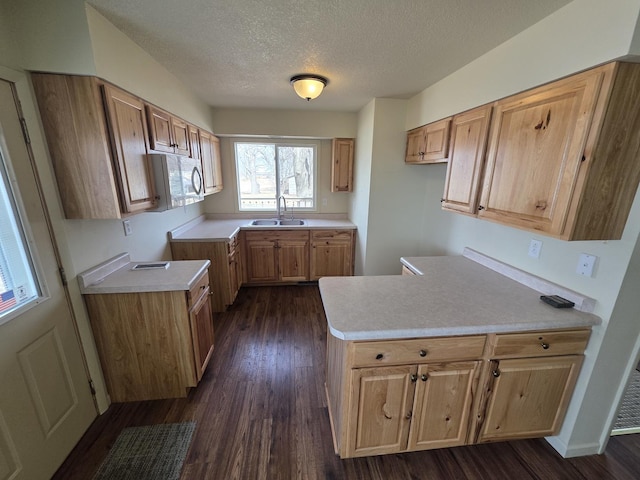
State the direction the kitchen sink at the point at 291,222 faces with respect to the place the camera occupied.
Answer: facing the viewer

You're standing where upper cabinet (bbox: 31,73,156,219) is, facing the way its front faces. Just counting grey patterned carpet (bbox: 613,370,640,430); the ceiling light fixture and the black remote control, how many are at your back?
0

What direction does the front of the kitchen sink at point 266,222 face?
toward the camera

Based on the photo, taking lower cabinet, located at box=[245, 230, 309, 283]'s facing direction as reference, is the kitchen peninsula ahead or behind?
ahead

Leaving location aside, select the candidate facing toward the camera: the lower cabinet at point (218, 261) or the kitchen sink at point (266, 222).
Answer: the kitchen sink

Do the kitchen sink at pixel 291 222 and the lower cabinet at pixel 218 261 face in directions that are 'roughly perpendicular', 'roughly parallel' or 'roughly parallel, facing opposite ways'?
roughly perpendicular

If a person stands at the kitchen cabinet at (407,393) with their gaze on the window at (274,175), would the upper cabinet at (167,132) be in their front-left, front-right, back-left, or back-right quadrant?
front-left

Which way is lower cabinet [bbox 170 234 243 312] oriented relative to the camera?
to the viewer's right

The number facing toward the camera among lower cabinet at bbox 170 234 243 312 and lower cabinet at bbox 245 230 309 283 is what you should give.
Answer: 1

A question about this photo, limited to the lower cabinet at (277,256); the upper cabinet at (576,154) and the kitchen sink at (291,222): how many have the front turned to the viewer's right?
0

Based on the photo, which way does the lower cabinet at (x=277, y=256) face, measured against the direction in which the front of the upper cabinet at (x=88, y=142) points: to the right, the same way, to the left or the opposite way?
to the right

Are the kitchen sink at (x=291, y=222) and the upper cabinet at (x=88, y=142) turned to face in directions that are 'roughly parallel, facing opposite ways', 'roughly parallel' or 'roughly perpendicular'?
roughly perpendicular

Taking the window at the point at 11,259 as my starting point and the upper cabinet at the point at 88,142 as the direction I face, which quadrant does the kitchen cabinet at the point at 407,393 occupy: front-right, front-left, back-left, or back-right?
front-right

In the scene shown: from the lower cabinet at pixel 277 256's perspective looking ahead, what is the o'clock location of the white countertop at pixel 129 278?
The white countertop is roughly at 1 o'clock from the lower cabinet.

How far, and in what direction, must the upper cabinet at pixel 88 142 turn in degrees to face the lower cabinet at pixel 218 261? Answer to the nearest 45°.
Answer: approximately 90° to its left
